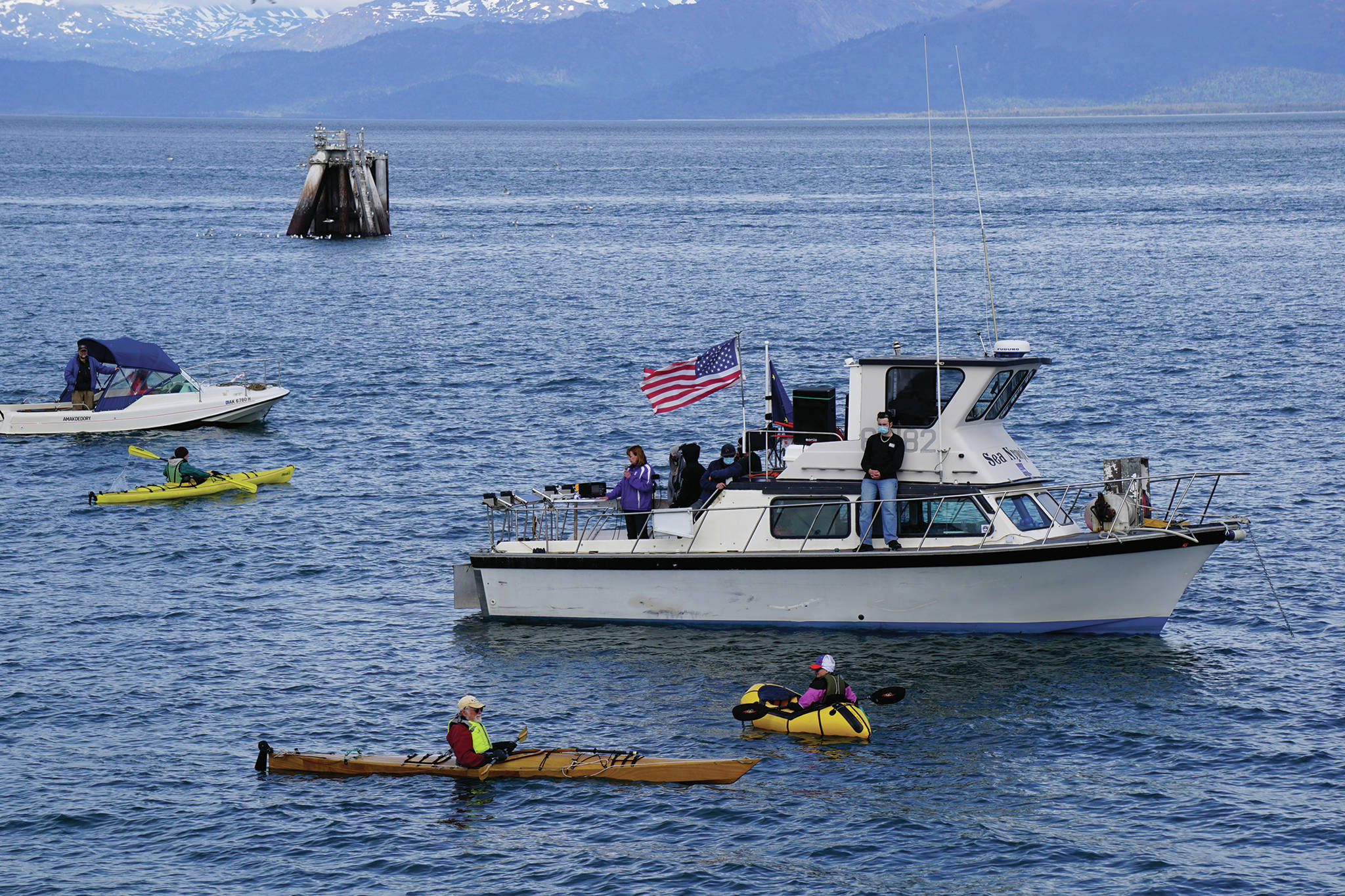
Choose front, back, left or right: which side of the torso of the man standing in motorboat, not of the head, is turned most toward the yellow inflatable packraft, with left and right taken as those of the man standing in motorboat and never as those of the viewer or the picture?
front

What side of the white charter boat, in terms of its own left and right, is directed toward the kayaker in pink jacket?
right

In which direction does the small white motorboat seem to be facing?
to the viewer's right

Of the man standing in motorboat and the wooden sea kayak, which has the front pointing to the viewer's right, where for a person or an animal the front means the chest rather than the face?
the wooden sea kayak

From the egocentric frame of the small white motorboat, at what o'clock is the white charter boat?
The white charter boat is roughly at 2 o'clock from the small white motorboat.

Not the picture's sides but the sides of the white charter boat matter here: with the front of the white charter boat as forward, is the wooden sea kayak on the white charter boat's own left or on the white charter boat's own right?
on the white charter boat's own right

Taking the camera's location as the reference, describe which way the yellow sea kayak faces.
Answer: facing to the right of the viewer

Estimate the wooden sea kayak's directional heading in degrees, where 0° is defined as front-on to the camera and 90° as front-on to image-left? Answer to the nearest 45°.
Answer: approximately 270°

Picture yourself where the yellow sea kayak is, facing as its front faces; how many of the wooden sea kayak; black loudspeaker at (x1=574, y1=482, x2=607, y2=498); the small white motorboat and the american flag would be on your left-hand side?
1

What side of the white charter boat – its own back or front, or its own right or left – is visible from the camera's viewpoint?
right

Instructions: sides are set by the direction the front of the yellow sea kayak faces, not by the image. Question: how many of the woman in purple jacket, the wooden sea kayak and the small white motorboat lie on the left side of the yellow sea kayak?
1

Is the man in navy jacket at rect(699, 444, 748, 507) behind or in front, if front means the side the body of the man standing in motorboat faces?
in front

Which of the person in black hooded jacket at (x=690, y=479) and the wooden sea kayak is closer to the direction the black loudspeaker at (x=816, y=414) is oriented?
the wooden sea kayak

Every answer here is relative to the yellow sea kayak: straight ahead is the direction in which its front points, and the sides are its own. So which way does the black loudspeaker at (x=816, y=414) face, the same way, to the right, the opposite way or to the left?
to the right
